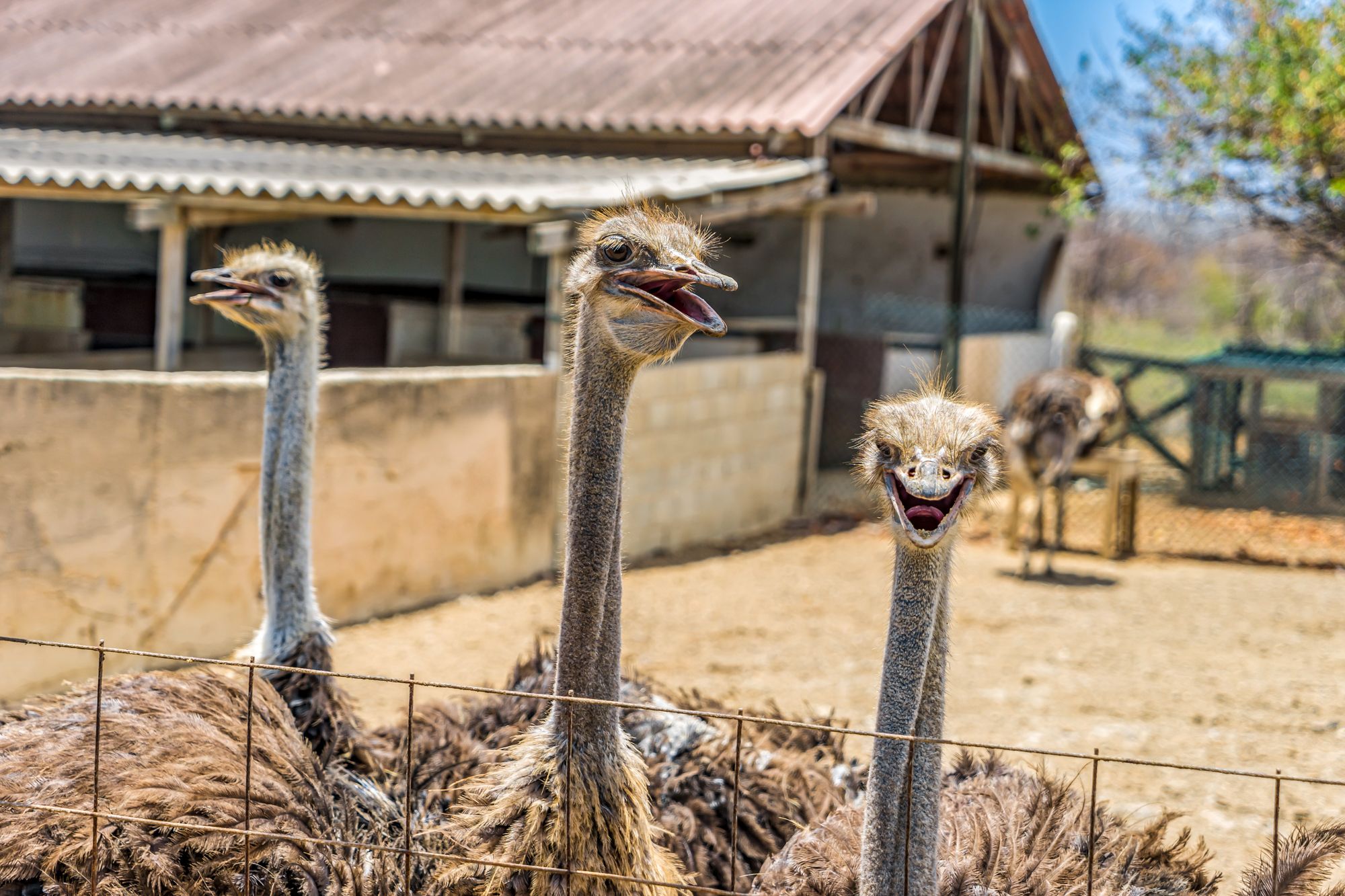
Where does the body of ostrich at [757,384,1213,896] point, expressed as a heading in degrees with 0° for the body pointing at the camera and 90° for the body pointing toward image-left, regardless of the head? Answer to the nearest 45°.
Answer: approximately 0°

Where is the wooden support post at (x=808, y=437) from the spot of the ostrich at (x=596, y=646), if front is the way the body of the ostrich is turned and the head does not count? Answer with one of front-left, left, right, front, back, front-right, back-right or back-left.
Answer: back-left

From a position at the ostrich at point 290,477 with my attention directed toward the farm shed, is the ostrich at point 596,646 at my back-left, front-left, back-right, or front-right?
back-right

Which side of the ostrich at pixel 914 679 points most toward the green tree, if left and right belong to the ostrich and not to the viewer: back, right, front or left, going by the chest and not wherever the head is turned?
back

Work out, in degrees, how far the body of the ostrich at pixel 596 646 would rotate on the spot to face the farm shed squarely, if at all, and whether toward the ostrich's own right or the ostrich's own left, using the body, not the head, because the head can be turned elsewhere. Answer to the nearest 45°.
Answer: approximately 135° to the ostrich's own left

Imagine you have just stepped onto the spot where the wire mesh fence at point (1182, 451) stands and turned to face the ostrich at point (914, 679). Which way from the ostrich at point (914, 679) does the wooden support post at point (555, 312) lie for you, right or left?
right

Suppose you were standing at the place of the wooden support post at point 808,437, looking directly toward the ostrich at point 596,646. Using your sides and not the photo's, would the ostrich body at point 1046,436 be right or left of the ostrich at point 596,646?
left
